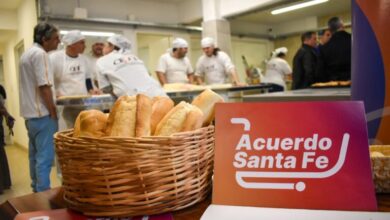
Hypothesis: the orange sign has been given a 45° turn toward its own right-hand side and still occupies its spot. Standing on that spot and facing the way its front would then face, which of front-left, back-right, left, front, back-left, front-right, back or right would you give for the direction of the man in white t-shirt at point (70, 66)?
right

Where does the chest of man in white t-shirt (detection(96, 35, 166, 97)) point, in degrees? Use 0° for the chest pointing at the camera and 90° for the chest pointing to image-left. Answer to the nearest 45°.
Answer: approximately 135°

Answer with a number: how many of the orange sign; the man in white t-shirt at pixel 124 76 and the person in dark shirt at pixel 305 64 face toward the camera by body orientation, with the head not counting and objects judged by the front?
1

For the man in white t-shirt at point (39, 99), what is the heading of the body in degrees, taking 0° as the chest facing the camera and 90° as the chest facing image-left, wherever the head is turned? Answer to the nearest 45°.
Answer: approximately 270°

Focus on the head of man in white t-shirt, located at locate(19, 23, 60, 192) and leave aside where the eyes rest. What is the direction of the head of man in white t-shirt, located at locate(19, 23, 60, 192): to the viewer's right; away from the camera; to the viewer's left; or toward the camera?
to the viewer's right

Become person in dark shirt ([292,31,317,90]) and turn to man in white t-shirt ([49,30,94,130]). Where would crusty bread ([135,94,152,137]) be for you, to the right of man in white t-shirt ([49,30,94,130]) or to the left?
left

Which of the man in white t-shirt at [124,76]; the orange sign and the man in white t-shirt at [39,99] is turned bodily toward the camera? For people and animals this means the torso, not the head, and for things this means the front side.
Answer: the orange sign

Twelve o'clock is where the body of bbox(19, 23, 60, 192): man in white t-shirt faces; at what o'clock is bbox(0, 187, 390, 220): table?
The table is roughly at 3 o'clock from the man in white t-shirt.

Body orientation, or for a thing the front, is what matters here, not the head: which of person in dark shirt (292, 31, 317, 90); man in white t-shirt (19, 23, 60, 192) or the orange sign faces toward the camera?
the orange sign
